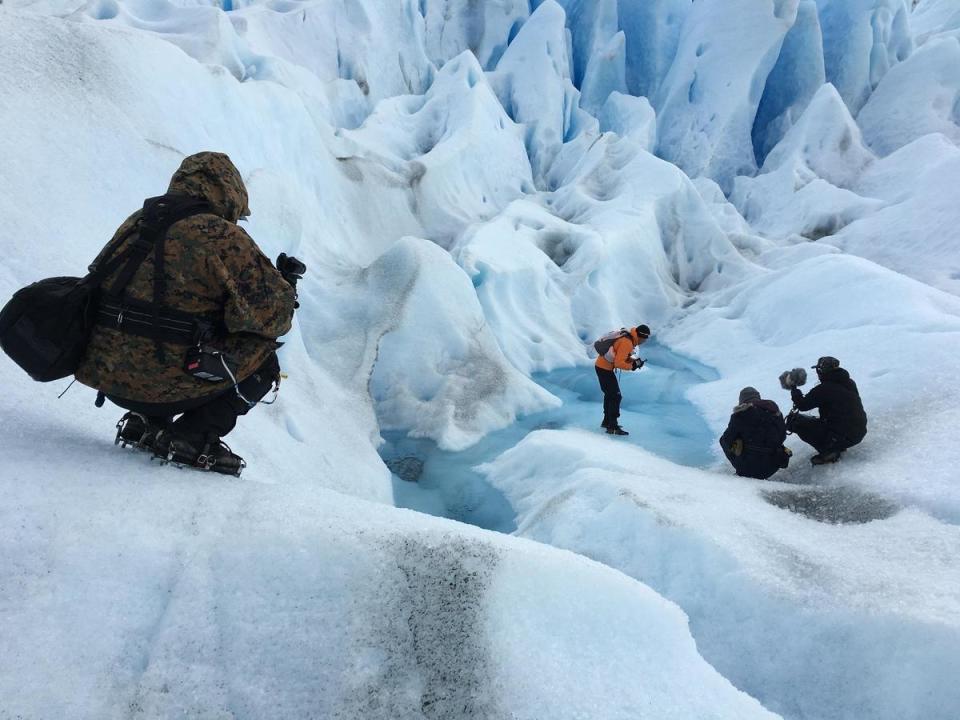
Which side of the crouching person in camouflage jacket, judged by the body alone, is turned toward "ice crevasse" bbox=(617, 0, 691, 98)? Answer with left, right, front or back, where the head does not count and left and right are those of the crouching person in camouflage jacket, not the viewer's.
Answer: front

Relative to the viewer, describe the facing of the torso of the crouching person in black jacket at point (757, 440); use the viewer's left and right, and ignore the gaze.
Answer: facing away from the viewer

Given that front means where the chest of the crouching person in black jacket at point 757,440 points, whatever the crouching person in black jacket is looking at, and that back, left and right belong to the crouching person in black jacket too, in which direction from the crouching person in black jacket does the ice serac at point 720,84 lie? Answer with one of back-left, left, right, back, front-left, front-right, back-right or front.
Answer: front

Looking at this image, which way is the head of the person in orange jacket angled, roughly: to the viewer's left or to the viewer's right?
to the viewer's right

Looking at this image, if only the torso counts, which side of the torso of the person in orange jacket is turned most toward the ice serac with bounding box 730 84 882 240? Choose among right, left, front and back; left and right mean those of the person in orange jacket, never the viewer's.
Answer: left

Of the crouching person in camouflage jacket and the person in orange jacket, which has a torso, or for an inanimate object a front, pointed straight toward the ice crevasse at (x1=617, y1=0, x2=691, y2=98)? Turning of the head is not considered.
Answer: the crouching person in camouflage jacket

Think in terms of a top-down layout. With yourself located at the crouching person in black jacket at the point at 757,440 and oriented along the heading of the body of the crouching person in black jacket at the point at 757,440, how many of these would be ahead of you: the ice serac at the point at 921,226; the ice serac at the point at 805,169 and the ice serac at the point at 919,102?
3

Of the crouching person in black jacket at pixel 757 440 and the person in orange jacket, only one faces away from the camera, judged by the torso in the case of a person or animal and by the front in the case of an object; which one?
the crouching person in black jacket

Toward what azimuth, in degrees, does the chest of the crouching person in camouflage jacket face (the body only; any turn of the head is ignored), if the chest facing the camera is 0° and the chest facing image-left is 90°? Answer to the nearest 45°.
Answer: approximately 225°

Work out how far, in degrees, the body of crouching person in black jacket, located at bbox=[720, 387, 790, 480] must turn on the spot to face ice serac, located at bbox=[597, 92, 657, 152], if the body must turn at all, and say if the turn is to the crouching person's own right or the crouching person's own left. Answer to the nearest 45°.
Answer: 0° — they already face it

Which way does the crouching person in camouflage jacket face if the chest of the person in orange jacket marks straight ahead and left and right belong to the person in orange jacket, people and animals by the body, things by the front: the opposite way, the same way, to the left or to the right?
to the left

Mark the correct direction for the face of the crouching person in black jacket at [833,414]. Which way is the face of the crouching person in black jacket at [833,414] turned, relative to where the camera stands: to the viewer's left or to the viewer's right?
to the viewer's left

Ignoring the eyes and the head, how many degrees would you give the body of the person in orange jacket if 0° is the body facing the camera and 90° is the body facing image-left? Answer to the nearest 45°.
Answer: approximately 270°

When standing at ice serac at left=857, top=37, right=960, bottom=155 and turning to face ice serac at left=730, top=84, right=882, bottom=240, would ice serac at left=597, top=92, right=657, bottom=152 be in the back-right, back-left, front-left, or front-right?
front-right
